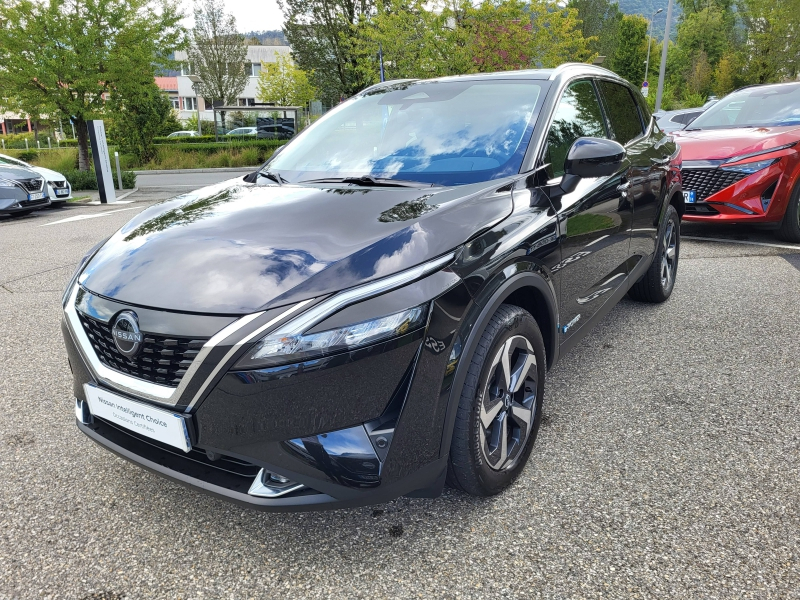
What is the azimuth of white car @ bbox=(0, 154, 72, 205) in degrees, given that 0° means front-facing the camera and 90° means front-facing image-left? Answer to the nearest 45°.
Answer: approximately 315°

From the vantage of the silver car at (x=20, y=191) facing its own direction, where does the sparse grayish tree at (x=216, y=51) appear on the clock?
The sparse grayish tree is roughly at 8 o'clock from the silver car.

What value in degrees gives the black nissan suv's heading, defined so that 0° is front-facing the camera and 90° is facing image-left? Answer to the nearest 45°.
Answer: approximately 45°

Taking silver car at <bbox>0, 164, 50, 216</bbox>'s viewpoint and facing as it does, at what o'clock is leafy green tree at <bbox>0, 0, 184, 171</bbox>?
The leafy green tree is roughly at 8 o'clock from the silver car.

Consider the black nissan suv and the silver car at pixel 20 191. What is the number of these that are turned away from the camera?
0

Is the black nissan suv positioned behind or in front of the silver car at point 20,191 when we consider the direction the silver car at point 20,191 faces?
in front

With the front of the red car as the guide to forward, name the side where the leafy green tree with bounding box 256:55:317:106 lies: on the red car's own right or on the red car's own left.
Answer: on the red car's own right

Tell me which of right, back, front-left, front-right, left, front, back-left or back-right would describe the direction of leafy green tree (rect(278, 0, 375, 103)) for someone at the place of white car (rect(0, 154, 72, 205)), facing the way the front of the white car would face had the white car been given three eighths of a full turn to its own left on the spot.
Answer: front-right

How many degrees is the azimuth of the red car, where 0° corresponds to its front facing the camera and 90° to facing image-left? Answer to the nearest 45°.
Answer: approximately 45°

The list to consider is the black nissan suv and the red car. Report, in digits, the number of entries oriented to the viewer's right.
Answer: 0
